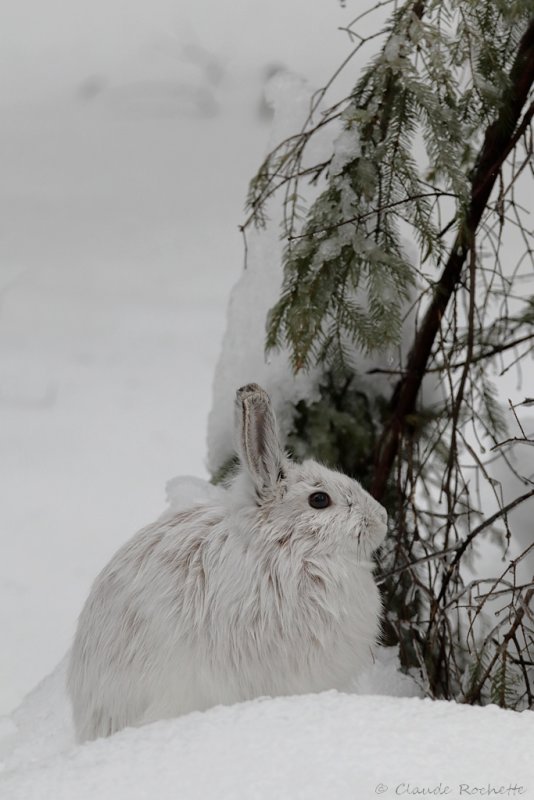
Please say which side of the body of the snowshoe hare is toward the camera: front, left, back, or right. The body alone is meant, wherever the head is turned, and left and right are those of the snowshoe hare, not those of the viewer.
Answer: right
